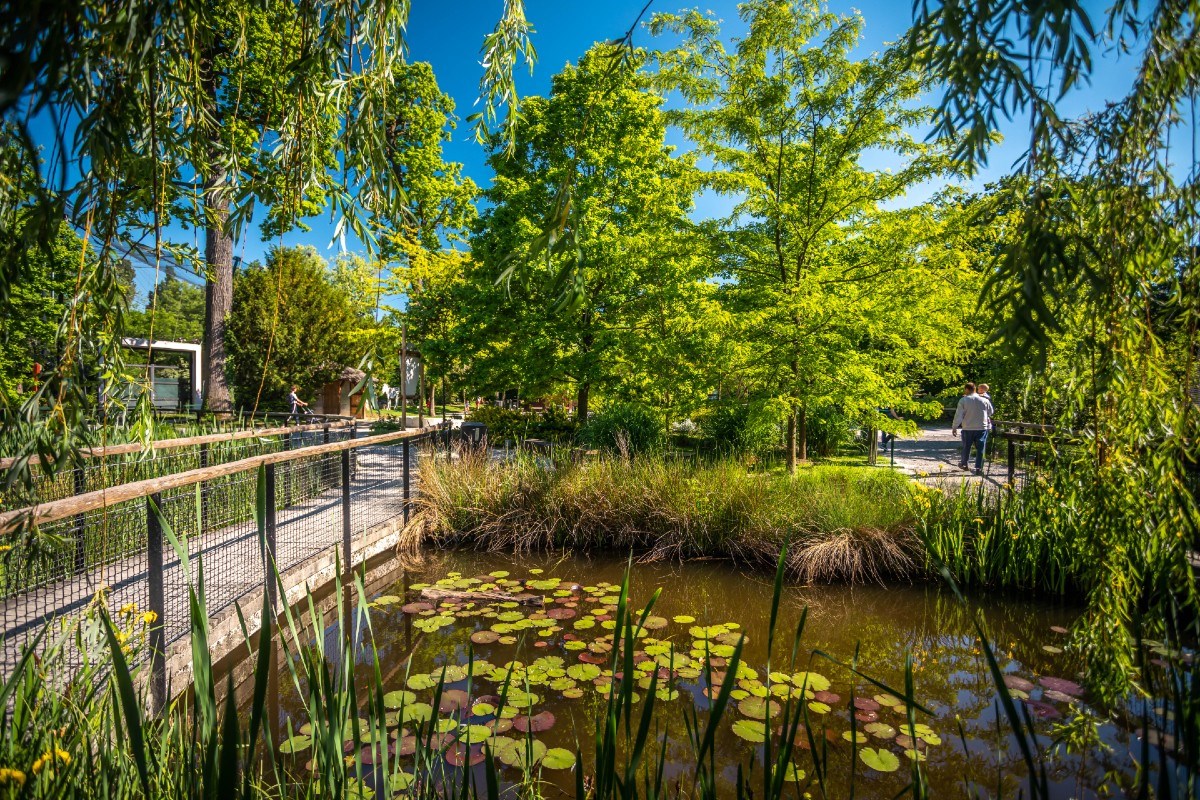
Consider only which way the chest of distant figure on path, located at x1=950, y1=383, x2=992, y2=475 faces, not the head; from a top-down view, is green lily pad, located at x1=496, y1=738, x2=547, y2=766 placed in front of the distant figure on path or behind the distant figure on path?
behind

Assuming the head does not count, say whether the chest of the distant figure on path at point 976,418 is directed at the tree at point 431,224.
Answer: no

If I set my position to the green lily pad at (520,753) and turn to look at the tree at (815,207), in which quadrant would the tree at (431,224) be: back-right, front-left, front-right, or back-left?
front-left

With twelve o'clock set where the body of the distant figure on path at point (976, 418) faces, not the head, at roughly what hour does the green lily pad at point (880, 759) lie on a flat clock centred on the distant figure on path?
The green lily pad is roughly at 6 o'clock from the distant figure on path.

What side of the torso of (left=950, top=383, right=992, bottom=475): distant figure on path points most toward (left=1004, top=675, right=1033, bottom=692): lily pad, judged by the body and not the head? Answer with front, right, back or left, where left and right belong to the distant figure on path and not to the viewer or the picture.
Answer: back

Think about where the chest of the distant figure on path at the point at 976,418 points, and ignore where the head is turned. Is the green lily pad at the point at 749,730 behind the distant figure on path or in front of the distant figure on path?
behind

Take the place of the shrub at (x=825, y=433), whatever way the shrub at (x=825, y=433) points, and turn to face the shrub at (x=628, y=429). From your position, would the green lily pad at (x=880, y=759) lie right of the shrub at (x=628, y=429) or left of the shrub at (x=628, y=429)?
left

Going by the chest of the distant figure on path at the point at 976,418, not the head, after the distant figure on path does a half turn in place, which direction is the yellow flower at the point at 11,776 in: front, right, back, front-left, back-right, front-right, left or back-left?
front

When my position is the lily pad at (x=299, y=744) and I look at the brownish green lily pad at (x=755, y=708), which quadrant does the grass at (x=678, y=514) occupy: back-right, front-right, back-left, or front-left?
front-left

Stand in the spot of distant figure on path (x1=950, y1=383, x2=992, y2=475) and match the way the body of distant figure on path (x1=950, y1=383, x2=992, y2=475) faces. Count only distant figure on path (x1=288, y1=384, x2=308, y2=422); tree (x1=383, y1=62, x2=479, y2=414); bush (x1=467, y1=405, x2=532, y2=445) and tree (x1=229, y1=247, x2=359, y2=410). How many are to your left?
4
